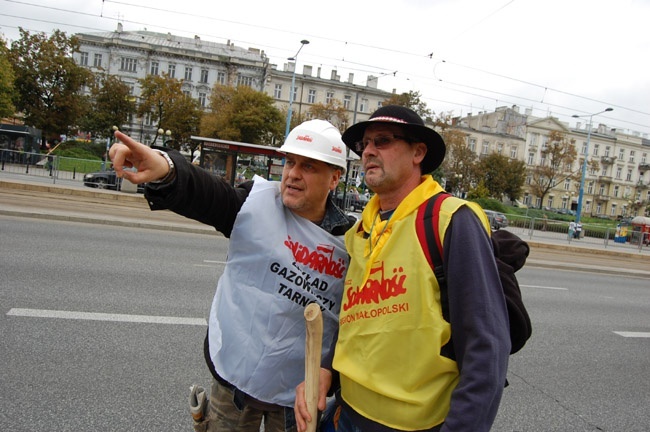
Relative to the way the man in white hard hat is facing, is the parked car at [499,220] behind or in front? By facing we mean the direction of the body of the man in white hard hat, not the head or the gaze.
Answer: behind

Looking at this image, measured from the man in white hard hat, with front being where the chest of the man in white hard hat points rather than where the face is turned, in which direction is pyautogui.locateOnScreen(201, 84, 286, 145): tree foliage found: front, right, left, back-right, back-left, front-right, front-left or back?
back

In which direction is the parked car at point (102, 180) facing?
to the viewer's left

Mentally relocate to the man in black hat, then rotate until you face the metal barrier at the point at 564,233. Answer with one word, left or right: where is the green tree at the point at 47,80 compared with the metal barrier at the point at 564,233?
left

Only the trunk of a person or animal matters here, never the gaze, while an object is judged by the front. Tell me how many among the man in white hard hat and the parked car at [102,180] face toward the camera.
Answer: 1

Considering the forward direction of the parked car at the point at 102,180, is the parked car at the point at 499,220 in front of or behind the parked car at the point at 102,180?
behind

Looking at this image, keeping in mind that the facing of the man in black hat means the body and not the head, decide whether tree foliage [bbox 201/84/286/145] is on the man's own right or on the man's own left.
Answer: on the man's own right

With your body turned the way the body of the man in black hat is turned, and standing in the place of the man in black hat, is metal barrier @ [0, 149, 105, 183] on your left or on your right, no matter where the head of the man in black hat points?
on your right

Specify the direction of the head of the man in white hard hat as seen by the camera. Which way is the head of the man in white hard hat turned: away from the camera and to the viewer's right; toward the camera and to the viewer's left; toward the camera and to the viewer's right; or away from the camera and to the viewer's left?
toward the camera and to the viewer's left

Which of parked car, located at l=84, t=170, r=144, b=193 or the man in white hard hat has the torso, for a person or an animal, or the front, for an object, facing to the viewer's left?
the parked car
